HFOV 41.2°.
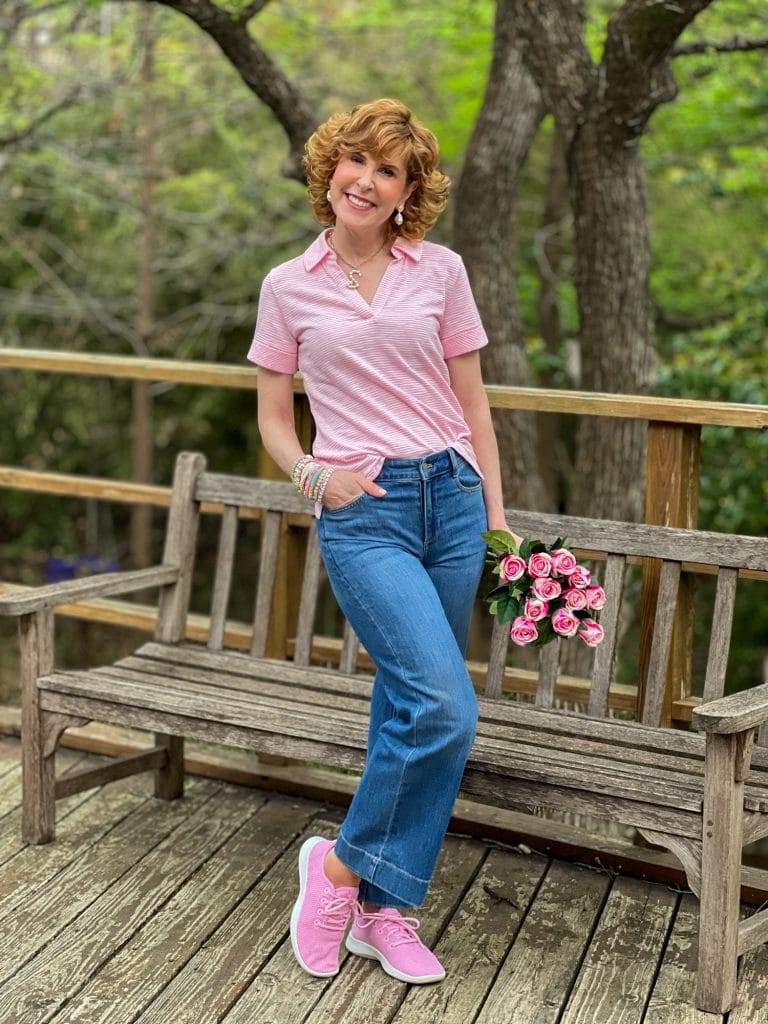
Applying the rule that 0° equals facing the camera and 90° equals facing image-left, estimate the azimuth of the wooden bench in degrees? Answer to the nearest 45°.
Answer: approximately 45°

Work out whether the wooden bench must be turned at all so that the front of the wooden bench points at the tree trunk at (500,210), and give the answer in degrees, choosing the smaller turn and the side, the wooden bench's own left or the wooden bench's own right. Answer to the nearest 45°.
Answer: approximately 135° to the wooden bench's own right

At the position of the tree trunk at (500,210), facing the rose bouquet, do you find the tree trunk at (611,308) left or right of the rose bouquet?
left

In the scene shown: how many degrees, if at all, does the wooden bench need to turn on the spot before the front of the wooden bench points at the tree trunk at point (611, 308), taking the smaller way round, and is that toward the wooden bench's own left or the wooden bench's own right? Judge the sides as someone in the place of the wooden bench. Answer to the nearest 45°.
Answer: approximately 135° to the wooden bench's own right

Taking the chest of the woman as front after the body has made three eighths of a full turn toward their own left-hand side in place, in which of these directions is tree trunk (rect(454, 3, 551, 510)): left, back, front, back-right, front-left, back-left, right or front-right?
front-left

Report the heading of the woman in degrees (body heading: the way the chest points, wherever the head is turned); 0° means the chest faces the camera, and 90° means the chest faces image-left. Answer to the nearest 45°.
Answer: approximately 0°

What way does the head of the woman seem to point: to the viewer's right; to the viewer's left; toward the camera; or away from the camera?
toward the camera
